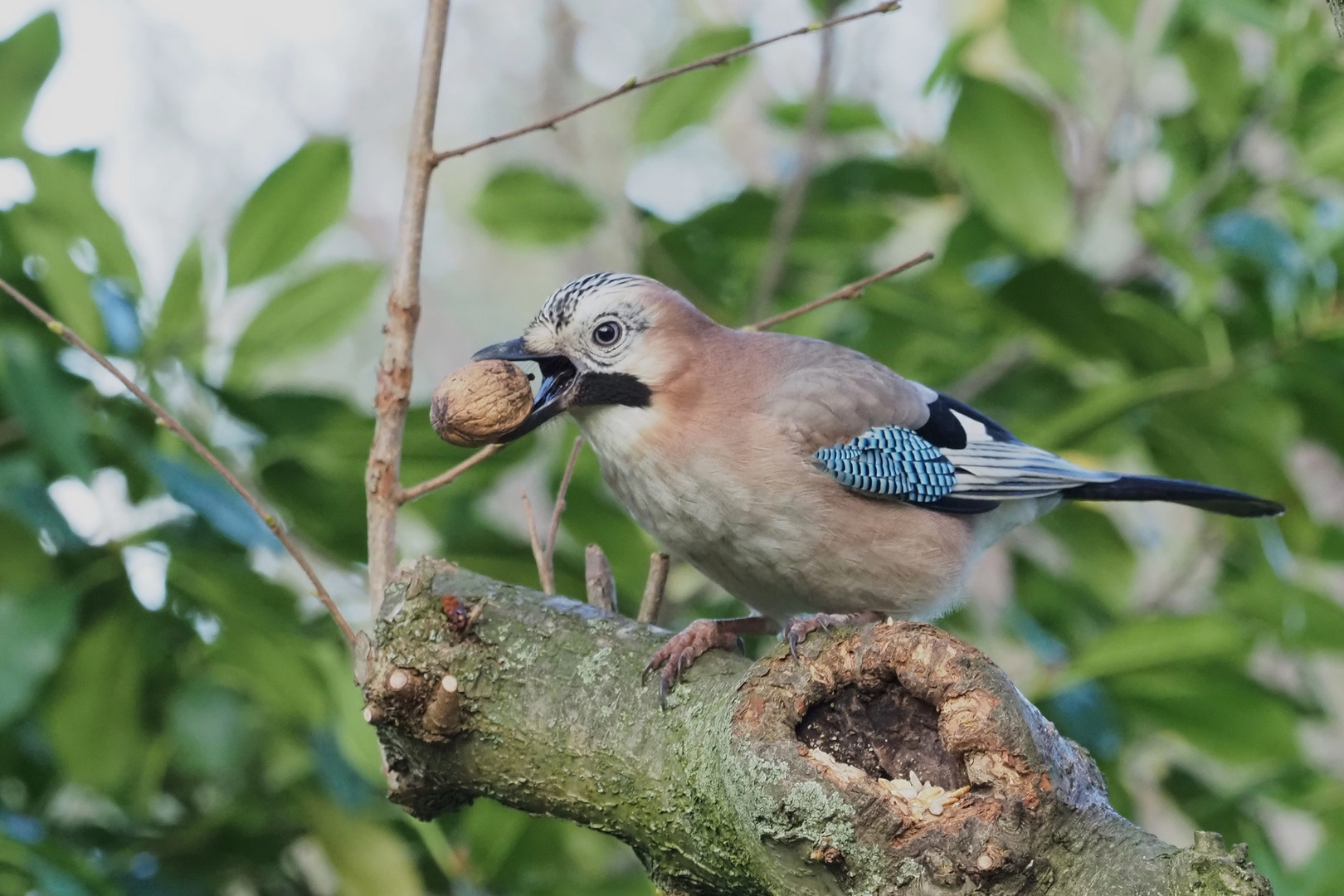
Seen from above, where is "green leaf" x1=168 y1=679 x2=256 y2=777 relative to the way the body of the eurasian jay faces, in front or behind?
in front

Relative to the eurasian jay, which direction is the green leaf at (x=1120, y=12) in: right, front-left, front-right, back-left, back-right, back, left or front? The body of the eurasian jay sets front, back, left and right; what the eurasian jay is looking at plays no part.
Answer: back-right

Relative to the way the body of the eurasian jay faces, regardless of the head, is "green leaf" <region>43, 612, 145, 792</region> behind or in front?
in front

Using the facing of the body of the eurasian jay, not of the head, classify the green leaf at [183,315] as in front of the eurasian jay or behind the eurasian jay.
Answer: in front

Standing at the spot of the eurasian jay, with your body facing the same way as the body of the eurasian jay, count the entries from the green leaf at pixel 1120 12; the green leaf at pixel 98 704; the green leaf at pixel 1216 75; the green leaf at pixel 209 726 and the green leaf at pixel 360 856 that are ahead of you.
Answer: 3

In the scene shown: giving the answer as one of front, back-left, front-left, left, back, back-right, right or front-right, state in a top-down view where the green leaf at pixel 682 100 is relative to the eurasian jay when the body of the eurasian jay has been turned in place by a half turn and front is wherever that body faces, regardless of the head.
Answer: left

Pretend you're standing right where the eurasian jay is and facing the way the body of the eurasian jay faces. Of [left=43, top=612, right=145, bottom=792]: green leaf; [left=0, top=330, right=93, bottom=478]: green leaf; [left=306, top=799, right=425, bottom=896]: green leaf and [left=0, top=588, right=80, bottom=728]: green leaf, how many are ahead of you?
4

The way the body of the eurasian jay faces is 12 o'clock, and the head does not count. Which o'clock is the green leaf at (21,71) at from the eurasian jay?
The green leaf is roughly at 1 o'clock from the eurasian jay.

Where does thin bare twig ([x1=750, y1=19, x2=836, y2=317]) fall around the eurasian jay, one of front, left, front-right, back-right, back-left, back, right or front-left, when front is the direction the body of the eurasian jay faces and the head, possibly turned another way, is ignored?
right

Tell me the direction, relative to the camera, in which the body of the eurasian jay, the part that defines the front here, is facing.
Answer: to the viewer's left
